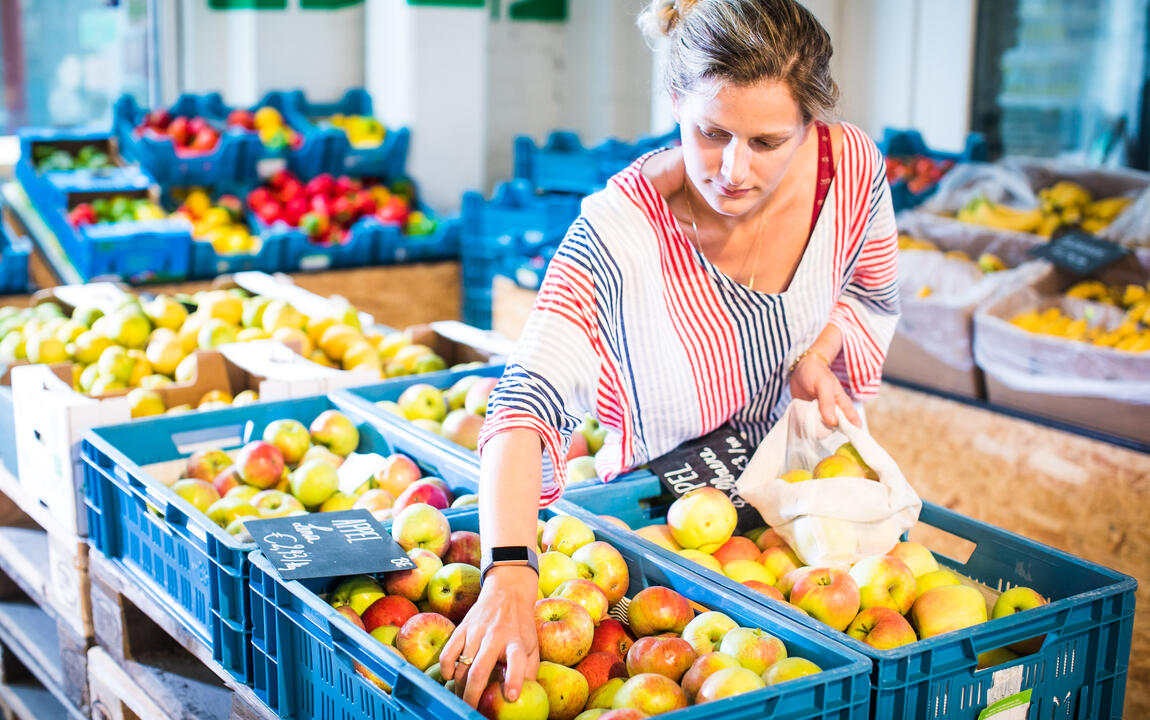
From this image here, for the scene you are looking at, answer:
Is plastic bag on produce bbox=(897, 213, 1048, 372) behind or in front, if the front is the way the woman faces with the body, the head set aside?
behind

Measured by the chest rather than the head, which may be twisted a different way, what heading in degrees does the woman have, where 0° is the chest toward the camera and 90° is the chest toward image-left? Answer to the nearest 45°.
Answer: approximately 0°

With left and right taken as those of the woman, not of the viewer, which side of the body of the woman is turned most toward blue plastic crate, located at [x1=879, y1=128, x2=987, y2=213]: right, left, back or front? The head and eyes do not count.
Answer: back

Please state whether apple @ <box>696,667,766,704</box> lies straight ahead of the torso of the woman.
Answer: yes
